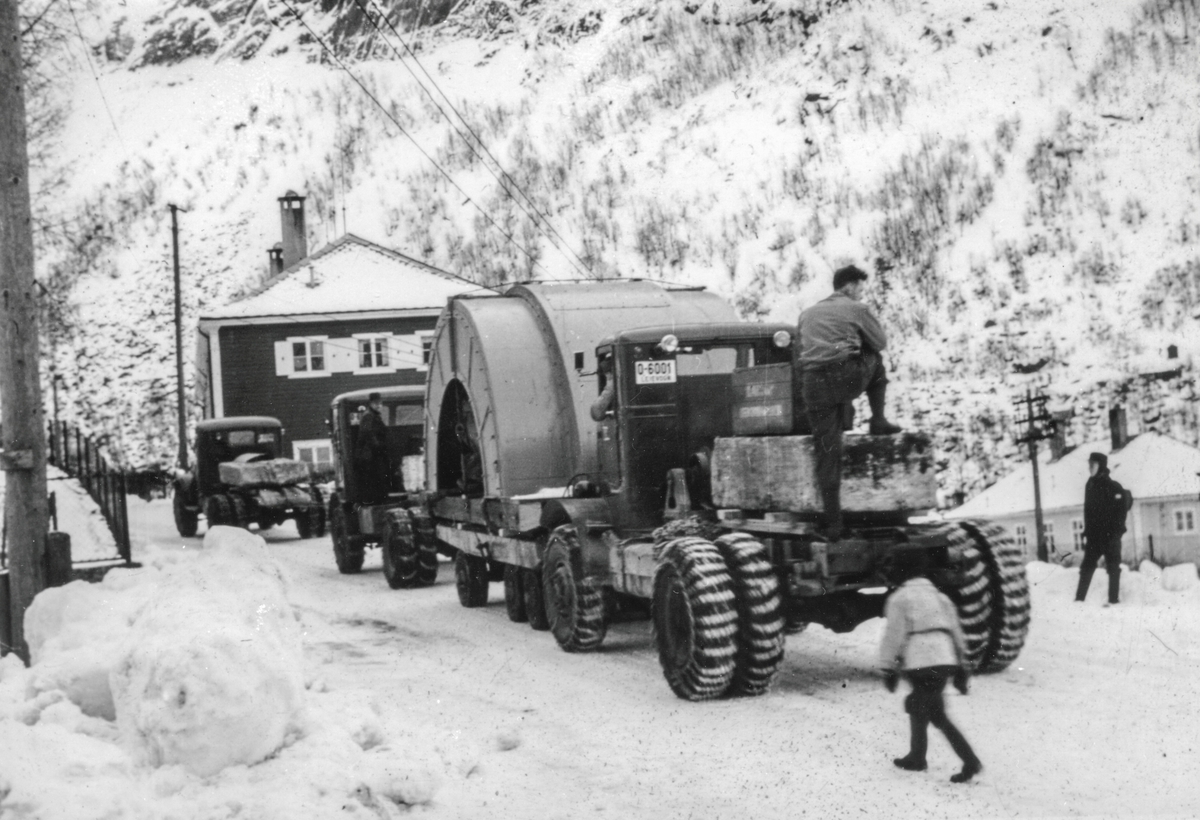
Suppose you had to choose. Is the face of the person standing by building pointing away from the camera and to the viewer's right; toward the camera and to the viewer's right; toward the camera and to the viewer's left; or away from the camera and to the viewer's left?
toward the camera and to the viewer's left

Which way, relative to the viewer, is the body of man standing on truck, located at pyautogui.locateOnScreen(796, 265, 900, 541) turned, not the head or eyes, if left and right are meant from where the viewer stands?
facing away from the viewer and to the right of the viewer

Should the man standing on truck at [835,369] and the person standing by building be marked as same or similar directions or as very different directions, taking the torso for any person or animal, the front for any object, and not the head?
very different directions

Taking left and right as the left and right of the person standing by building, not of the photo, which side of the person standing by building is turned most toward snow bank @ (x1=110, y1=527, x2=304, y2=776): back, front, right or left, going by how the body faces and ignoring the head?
front

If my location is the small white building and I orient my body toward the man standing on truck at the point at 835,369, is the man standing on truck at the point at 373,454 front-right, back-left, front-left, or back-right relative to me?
front-right

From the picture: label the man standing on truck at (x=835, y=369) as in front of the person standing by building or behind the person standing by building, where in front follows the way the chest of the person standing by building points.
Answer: in front

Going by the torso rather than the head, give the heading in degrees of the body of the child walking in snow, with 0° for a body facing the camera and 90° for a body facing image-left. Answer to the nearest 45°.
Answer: approximately 135°

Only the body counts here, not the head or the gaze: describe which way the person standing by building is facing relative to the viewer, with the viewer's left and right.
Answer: facing the viewer and to the left of the viewer

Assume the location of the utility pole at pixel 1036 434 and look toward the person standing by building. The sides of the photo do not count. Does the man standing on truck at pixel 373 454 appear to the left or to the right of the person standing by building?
right

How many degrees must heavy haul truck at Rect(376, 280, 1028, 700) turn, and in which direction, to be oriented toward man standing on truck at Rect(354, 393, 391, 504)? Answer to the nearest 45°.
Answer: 0° — it already faces them

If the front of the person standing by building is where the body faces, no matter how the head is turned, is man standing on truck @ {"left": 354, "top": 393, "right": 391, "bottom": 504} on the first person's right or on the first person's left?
on the first person's right

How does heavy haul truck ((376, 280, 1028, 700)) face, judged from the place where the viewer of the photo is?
facing away from the viewer and to the left of the viewer
